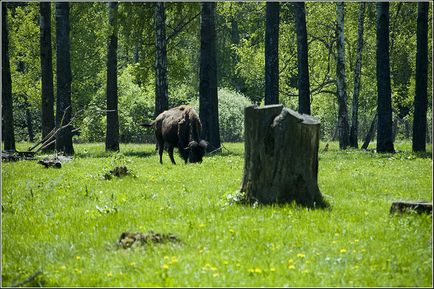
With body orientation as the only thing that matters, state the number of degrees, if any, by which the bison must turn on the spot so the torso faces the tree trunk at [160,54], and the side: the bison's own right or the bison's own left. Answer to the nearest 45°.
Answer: approximately 135° to the bison's own left

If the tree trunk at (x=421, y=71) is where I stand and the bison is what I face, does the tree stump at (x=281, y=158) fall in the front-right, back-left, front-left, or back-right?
front-left

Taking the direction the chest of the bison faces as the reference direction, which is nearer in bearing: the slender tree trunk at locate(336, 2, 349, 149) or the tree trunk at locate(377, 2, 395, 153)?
the tree trunk

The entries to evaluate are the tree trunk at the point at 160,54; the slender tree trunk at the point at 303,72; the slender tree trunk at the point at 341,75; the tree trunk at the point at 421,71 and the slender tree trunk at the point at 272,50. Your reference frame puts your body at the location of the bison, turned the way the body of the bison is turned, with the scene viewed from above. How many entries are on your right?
0

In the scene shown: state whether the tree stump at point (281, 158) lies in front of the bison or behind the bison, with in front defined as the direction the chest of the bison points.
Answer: in front

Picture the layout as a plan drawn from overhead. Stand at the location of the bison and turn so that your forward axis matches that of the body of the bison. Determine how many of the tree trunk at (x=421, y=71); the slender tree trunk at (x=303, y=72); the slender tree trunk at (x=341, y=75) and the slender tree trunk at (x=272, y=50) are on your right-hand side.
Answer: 0

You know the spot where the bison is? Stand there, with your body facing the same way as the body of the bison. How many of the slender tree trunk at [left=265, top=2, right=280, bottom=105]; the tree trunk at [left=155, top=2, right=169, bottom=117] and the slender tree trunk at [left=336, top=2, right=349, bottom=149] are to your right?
0

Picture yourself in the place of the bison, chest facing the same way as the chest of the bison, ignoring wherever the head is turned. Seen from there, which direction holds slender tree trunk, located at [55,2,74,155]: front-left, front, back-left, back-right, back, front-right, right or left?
back

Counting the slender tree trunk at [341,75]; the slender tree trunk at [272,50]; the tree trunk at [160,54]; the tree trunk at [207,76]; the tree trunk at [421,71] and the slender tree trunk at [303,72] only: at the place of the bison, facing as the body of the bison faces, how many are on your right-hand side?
0

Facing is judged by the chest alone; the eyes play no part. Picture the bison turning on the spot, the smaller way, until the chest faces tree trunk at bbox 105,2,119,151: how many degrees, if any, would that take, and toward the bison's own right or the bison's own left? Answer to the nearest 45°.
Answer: approximately 135° to the bison's own left

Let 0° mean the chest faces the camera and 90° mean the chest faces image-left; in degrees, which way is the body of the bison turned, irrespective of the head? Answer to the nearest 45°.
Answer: approximately 315°

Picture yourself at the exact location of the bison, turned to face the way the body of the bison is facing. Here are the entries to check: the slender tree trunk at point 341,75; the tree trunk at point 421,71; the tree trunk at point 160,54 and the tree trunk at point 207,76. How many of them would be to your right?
0

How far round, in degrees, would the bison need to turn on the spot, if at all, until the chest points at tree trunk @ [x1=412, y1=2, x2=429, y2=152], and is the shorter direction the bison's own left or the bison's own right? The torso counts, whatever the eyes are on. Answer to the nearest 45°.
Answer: approximately 45° to the bison's own left

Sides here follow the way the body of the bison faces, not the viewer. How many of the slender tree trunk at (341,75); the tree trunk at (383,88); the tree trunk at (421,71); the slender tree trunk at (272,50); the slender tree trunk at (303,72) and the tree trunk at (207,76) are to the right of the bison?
0

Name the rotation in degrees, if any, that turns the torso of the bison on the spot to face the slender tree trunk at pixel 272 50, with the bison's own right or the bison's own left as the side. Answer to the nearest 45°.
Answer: approximately 90° to the bison's own left

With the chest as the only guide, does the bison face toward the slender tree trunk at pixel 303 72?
no

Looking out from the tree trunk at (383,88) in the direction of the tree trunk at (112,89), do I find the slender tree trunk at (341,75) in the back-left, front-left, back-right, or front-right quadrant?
front-right
